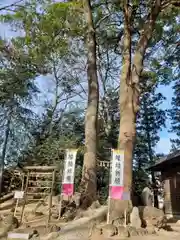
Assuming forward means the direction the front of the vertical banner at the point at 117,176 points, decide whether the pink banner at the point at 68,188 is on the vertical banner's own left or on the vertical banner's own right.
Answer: on the vertical banner's own right

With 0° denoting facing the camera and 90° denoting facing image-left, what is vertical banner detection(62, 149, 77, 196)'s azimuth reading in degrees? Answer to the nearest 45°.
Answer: approximately 0°
